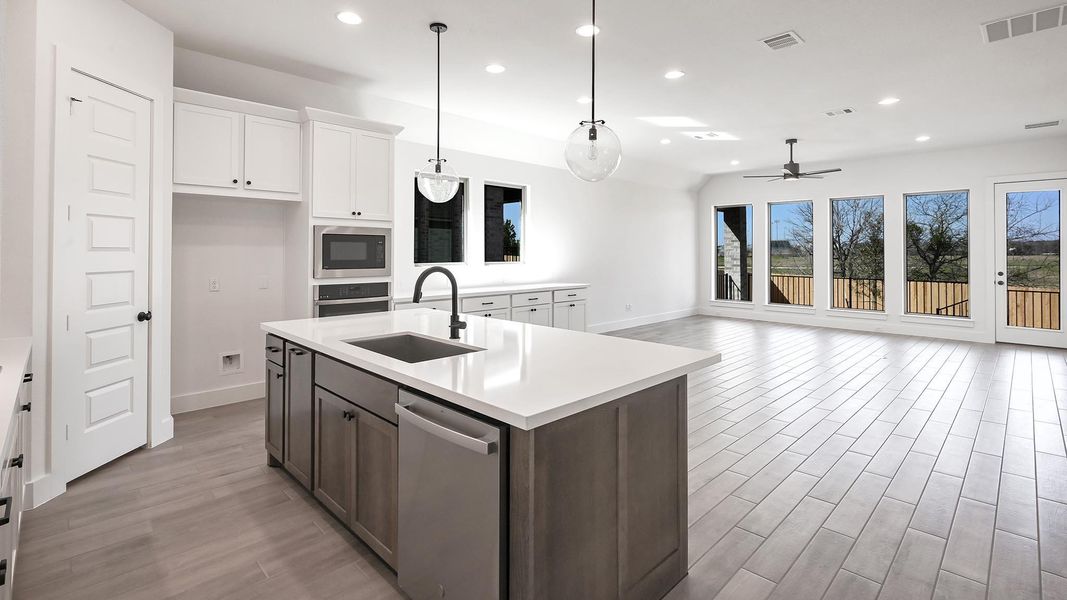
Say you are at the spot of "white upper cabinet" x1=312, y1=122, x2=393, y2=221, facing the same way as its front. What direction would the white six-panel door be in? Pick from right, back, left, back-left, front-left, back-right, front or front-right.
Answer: front-right

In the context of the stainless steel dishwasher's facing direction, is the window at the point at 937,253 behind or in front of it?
behind

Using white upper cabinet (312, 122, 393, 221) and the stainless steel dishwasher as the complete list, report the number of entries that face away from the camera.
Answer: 0

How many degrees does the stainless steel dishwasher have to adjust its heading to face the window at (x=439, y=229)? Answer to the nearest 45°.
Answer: approximately 135° to its right

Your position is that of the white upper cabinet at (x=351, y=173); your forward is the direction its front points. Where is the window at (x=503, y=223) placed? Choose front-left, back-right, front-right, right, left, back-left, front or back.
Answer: back-left

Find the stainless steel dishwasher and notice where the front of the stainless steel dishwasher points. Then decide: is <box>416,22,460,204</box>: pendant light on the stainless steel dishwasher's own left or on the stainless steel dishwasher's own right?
on the stainless steel dishwasher's own right

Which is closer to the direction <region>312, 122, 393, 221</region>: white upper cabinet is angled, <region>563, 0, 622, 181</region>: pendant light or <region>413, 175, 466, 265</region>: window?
the pendant light

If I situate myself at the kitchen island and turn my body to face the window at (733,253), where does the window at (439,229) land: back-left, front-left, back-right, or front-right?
front-left

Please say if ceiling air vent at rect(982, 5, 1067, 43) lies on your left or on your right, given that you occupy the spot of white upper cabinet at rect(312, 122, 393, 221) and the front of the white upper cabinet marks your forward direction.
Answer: on your left

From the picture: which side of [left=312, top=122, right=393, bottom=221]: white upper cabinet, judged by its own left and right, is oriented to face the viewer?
front

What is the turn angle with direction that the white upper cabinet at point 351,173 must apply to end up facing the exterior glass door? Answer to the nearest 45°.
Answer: approximately 90° to its left

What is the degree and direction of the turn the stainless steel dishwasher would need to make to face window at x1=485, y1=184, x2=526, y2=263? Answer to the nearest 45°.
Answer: approximately 135° to its right

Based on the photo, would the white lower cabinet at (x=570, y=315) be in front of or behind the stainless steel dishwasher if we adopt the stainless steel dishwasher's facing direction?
behind

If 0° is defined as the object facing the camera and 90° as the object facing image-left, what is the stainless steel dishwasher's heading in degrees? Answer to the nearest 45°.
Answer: approximately 45°

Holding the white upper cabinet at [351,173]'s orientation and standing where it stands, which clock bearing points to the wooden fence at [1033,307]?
The wooden fence is roughly at 9 o'clock from the white upper cabinet.

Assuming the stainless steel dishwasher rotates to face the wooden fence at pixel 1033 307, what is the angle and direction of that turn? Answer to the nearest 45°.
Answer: approximately 180°
